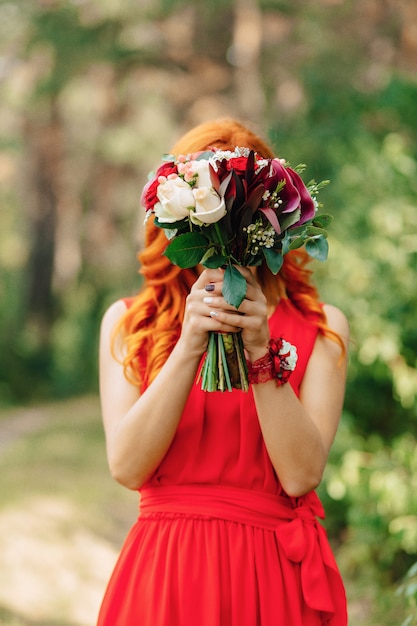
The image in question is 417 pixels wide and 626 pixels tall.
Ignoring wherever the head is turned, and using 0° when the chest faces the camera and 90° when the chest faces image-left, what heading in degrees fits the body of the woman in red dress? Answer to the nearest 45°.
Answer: approximately 0°
